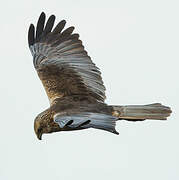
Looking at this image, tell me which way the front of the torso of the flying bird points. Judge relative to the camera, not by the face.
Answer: to the viewer's left
